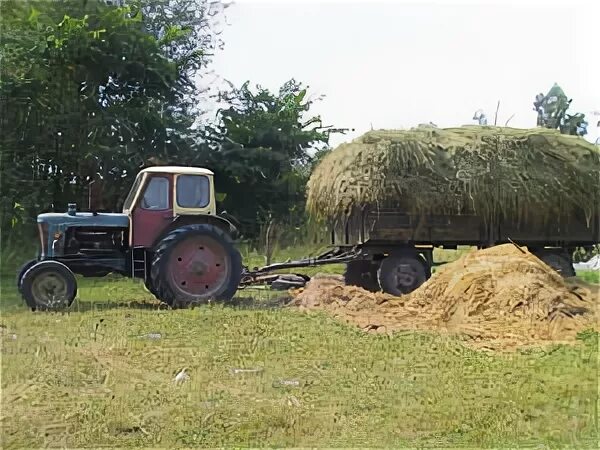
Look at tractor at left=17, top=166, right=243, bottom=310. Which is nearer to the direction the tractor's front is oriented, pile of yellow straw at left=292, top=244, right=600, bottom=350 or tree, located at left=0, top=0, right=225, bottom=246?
the tree

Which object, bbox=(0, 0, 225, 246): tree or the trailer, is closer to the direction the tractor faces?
the tree

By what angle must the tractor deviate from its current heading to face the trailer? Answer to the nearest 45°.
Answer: approximately 180°

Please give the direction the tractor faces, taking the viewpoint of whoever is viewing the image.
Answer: facing to the left of the viewer

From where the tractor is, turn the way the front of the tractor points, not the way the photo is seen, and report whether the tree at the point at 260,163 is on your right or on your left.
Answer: on your right

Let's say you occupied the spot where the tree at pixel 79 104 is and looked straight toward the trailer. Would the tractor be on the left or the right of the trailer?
right

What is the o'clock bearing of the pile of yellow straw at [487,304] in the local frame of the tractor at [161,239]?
The pile of yellow straw is roughly at 7 o'clock from the tractor.

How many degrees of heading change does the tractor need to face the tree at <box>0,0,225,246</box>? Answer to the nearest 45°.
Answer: approximately 90° to its right
